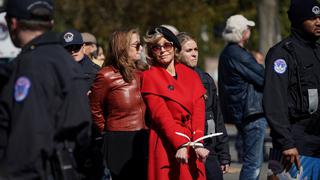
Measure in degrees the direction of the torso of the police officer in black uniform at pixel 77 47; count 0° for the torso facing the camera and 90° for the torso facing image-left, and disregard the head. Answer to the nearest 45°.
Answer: approximately 45°

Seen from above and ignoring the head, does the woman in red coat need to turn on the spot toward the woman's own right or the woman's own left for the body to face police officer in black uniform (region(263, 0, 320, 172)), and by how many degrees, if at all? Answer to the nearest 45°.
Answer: approximately 45° to the woman's own left

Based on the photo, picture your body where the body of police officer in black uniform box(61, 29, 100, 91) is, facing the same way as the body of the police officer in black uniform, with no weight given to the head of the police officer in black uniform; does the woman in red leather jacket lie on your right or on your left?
on your left

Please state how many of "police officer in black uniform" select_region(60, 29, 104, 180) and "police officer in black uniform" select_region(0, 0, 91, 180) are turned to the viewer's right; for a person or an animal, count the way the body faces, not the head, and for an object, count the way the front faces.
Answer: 0

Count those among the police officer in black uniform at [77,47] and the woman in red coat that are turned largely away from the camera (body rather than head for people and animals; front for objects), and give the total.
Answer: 0

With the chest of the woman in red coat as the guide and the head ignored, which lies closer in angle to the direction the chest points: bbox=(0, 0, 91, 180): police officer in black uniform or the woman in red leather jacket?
the police officer in black uniform

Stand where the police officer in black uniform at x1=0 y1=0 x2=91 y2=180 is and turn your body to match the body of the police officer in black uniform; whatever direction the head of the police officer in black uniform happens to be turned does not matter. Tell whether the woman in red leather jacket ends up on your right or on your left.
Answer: on your right
